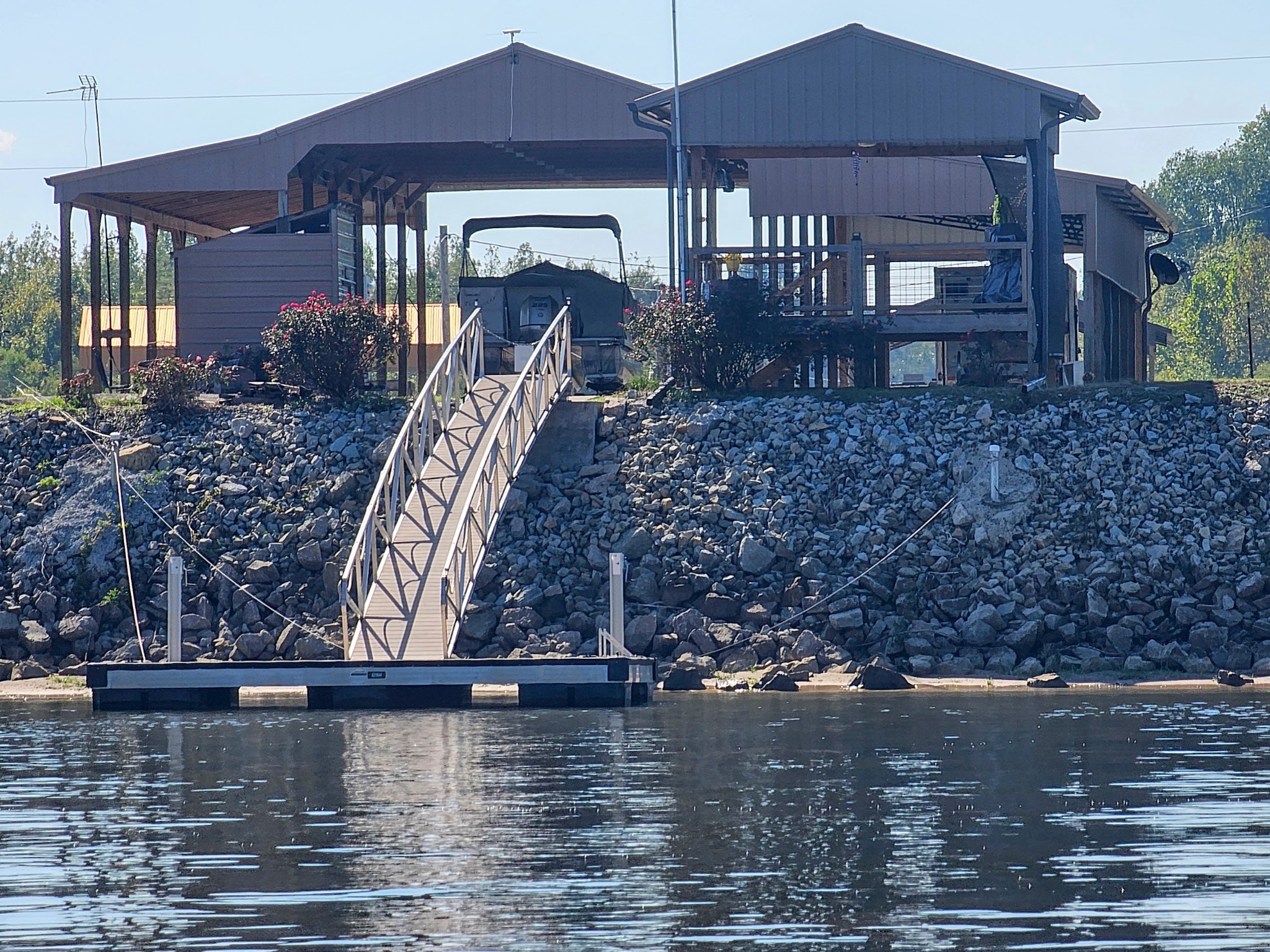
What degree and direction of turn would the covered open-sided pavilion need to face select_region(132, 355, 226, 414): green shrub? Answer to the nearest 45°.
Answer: approximately 90° to its right

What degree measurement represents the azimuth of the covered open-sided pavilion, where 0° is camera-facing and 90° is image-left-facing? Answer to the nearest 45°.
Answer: approximately 0°

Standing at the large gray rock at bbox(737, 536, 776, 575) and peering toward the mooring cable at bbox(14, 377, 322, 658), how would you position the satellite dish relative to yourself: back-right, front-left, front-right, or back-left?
back-right

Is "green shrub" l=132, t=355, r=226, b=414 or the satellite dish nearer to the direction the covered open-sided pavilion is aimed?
the green shrub

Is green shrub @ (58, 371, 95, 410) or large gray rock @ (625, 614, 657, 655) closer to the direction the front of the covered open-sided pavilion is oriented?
the large gray rock

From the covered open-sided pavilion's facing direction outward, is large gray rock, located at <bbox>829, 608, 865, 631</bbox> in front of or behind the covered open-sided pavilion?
in front

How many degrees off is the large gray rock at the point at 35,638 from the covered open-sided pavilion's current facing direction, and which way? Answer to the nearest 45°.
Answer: approximately 45° to its right

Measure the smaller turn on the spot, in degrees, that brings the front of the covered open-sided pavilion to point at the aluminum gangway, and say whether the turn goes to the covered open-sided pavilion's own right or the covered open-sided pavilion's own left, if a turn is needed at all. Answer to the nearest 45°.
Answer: approximately 45° to the covered open-sided pavilion's own right

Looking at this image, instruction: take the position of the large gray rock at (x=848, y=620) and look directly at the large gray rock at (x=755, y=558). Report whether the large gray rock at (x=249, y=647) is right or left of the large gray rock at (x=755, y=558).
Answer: left

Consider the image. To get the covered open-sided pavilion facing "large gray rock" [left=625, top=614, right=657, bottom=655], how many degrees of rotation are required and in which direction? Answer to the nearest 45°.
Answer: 0° — it already faces it

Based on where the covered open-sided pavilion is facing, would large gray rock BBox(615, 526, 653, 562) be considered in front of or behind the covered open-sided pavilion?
in front
